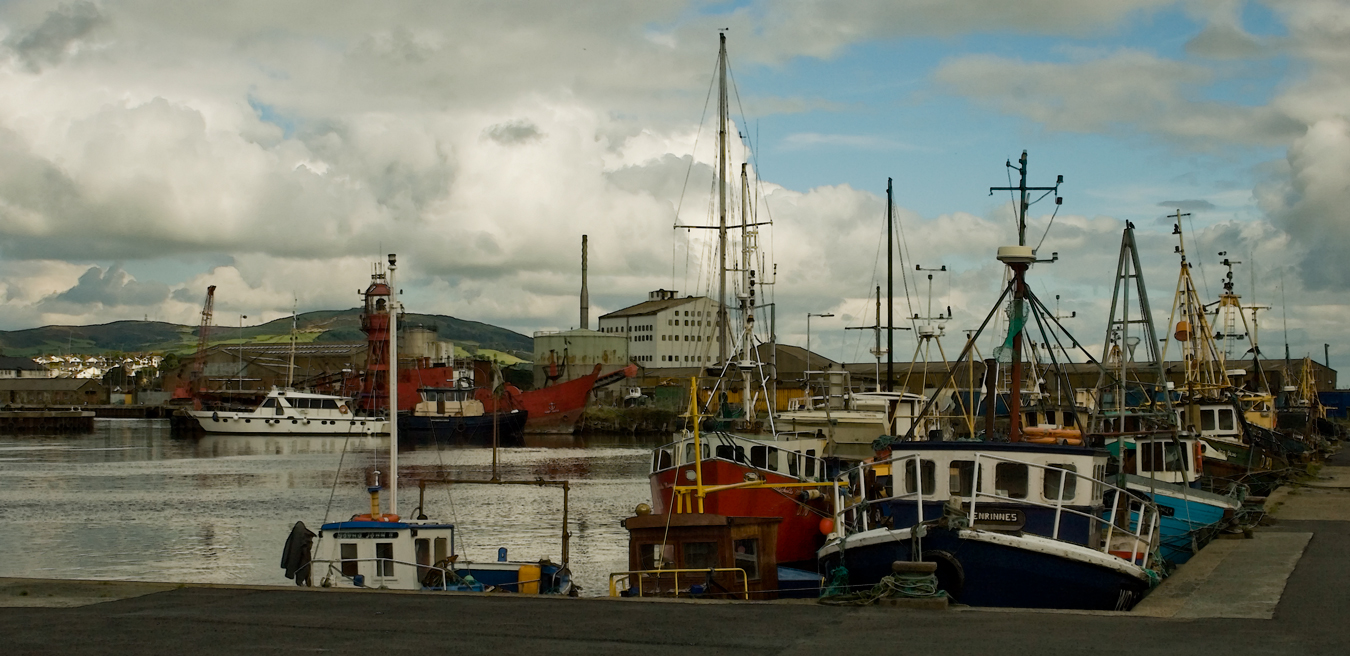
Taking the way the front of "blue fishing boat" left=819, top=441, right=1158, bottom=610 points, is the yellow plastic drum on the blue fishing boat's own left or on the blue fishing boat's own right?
on the blue fishing boat's own right

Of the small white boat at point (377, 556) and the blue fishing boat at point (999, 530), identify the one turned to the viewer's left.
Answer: the small white boat

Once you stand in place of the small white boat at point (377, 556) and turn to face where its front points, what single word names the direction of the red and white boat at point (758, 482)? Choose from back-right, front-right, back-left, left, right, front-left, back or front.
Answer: back-right

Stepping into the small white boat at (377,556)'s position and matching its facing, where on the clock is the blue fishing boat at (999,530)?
The blue fishing boat is roughly at 7 o'clock from the small white boat.

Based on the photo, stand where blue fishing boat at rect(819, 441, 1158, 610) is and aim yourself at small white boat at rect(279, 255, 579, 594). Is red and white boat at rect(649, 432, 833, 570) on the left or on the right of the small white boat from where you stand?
right
